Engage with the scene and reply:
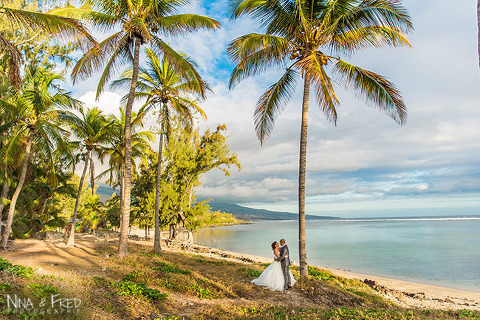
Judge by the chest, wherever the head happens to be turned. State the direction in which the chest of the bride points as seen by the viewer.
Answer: to the viewer's right

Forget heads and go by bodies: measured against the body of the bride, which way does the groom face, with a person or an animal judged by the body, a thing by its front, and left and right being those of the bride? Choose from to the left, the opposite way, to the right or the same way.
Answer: the opposite way

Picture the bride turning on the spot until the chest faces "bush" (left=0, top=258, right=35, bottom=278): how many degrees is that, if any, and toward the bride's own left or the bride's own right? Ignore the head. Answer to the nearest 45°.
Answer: approximately 135° to the bride's own right

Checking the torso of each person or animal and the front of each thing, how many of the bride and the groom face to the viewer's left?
1

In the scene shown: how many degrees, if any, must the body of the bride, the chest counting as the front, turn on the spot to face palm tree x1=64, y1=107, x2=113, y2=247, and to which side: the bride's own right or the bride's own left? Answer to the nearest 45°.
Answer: approximately 135° to the bride's own left

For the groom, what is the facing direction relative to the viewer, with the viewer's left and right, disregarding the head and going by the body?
facing to the left of the viewer
